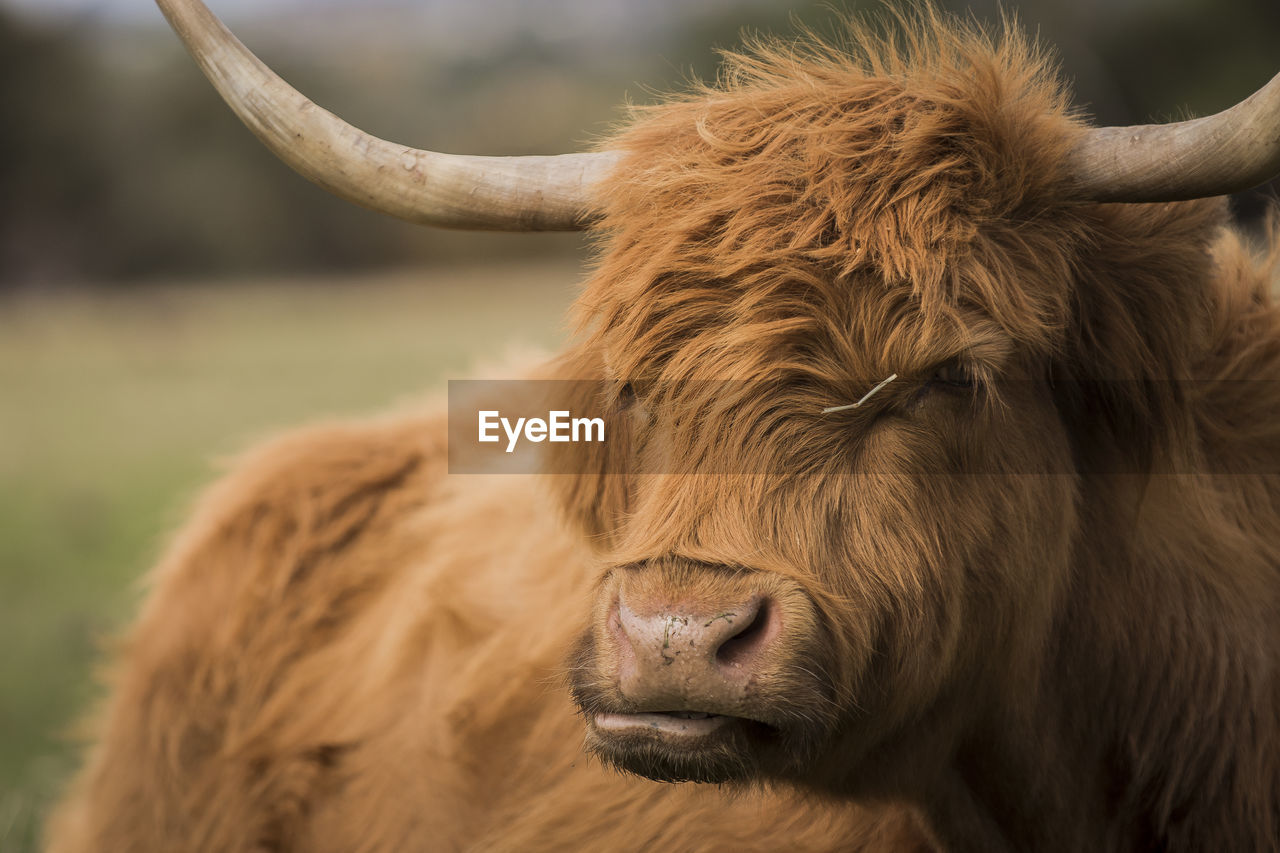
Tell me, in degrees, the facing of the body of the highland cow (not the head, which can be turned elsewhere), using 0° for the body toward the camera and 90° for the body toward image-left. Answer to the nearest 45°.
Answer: approximately 315°
